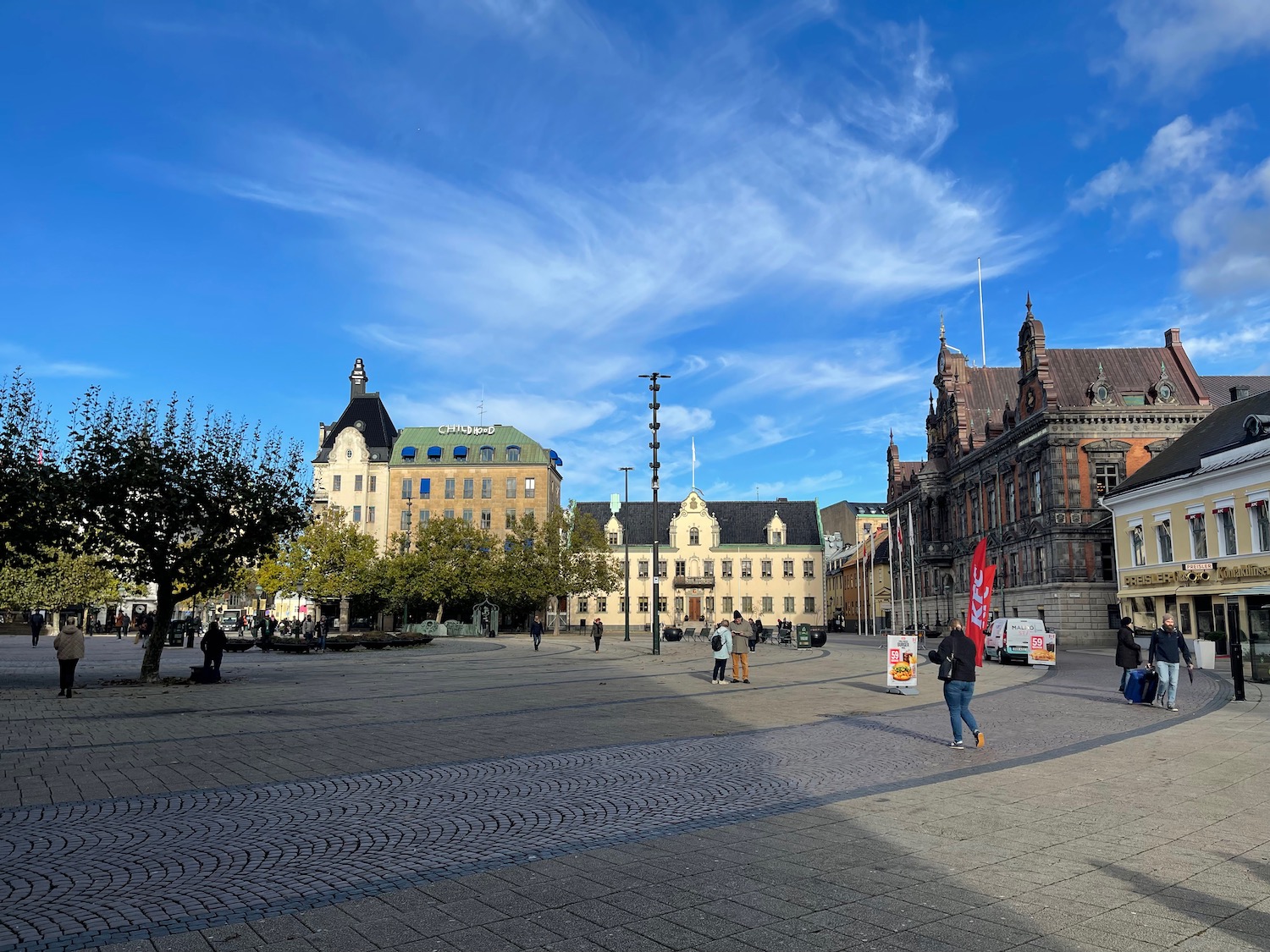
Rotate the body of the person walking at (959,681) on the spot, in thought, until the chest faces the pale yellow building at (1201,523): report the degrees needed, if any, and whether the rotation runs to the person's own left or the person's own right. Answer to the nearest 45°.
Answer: approximately 45° to the person's own right

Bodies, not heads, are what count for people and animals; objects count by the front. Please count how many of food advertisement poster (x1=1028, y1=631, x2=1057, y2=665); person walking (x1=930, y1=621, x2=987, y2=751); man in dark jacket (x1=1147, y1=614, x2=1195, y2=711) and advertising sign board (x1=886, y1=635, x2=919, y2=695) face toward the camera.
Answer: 3

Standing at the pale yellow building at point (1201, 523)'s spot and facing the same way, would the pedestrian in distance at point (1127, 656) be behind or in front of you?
in front

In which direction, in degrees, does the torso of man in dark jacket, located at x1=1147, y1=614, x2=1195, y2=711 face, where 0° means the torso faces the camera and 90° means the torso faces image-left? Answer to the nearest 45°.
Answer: approximately 0°

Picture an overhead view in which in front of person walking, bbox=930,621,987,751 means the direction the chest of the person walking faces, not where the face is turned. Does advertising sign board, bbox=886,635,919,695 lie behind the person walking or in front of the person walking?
in front

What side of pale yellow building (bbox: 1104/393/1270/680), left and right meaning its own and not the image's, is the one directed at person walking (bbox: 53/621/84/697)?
front

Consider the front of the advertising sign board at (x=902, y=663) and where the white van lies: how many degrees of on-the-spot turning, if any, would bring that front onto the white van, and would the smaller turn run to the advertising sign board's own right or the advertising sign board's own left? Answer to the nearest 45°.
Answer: approximately 180°

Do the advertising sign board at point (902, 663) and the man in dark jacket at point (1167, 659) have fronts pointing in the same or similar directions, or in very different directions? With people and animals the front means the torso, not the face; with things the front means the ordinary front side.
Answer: same or similar directions

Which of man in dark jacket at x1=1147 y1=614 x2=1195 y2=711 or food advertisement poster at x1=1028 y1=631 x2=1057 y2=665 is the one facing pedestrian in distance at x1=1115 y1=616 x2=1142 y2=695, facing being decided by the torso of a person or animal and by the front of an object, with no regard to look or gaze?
the food advertisement poster

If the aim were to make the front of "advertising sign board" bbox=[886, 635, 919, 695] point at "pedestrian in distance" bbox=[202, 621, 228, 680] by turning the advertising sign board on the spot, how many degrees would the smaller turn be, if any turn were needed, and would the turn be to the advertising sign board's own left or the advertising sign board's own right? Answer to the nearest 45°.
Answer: approximately 90° to the advertising sign board's own right

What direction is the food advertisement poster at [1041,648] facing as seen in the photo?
toward the camera

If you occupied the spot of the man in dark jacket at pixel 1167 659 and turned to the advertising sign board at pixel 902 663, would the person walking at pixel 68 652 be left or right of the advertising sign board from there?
left

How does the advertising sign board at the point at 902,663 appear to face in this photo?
toward the camera

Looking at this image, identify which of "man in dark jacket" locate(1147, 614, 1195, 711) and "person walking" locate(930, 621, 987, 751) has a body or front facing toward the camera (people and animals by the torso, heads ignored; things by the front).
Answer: the man in dark jacket
